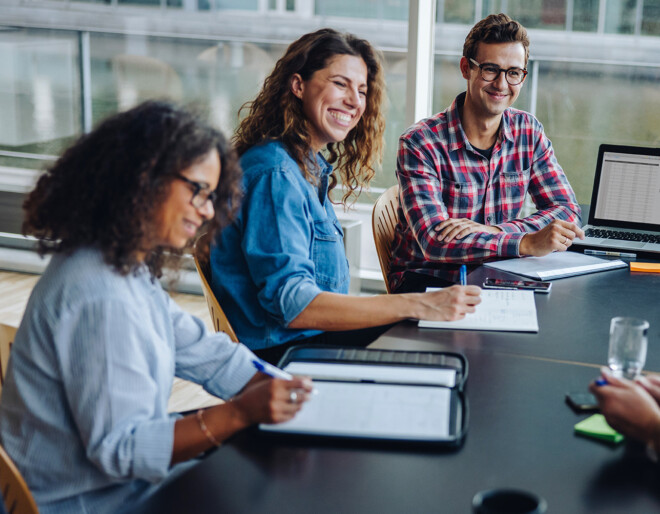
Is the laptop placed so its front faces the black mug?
yes

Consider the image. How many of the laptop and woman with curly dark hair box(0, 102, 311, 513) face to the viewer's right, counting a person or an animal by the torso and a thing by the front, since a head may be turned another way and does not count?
1

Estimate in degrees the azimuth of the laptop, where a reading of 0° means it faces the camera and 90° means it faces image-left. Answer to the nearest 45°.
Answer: approximately 0°

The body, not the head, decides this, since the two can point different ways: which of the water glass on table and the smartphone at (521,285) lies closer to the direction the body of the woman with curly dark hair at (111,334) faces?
the water glass on table

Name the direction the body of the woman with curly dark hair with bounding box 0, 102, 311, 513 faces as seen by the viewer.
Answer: to the viewer's right

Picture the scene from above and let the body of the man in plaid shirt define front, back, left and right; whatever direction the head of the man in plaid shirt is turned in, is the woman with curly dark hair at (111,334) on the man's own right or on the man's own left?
on the man's own right
